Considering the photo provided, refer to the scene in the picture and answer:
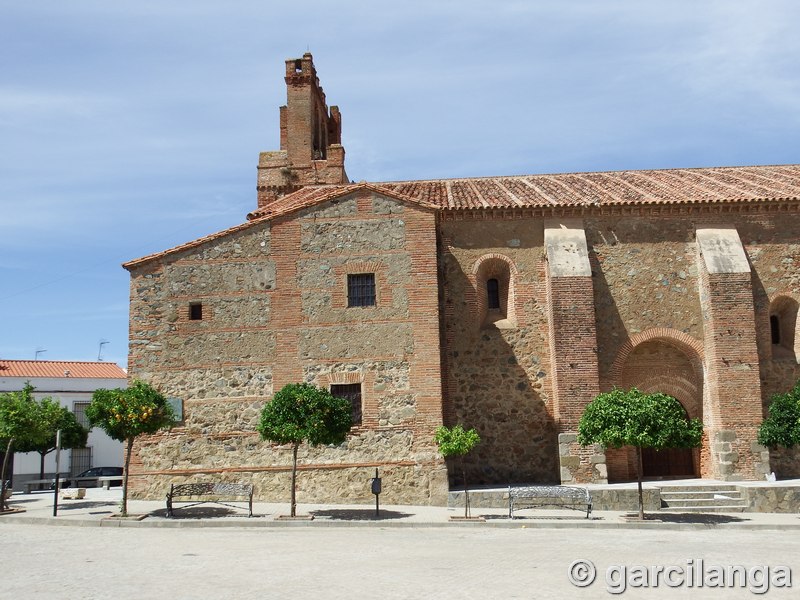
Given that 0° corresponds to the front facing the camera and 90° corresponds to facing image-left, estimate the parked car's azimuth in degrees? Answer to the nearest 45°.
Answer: approximately 90°

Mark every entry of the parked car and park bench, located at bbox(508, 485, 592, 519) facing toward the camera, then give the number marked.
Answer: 1

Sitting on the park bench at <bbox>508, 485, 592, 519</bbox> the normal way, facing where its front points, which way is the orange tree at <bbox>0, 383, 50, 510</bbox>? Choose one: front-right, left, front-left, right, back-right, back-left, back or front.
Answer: right

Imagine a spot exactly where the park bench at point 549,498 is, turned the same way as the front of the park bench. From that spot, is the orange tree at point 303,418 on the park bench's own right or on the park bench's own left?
on the park bench's own right

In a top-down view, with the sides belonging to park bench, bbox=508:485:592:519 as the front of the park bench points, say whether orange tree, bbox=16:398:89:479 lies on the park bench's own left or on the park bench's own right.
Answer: on the park bench's own right

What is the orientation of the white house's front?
toward the camera

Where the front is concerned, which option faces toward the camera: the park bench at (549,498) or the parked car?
the park bench

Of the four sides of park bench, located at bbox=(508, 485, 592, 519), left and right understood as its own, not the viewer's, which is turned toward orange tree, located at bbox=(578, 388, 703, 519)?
left

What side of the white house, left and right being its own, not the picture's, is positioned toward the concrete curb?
front

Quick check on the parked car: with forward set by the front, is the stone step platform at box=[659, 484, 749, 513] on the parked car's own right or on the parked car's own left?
on the parked car's own left

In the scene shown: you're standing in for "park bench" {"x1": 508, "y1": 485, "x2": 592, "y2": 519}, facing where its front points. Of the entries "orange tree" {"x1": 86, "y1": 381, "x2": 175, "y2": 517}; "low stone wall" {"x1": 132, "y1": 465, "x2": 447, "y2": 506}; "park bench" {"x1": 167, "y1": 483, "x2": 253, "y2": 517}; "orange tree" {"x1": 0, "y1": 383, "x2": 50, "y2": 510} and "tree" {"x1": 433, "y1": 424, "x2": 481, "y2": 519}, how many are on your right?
5

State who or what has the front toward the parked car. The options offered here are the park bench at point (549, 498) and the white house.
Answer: the white house

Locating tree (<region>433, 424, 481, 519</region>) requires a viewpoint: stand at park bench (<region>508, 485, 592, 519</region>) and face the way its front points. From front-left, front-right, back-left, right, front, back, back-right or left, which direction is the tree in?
right

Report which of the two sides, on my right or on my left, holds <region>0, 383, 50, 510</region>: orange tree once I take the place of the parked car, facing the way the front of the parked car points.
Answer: on my left

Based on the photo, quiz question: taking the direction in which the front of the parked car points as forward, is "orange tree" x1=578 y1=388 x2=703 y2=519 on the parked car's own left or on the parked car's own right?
on the parked car's own left
